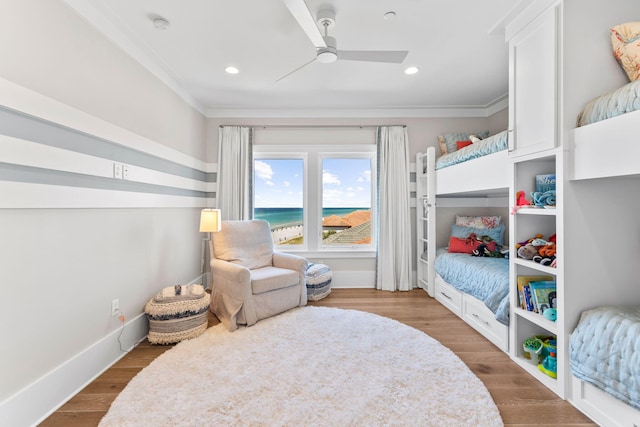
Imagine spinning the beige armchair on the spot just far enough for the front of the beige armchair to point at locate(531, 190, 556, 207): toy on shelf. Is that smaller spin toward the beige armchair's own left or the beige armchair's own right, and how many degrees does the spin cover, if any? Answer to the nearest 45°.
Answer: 0° — it already faces it

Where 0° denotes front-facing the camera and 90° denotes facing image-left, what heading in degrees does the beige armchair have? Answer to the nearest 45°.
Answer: approximately 315°

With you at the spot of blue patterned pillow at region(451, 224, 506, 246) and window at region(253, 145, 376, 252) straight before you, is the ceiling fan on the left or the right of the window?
left

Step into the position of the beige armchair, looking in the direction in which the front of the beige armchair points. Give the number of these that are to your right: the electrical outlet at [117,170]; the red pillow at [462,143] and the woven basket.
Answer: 2

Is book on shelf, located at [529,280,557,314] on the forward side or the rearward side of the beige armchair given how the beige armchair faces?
on the forward side

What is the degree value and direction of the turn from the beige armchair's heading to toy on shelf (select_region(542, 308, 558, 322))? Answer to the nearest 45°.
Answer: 0° — it already faces it

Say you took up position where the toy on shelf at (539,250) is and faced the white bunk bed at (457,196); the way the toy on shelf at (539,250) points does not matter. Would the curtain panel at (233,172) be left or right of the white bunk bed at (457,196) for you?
left

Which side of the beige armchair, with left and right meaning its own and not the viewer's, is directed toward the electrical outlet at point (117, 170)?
right

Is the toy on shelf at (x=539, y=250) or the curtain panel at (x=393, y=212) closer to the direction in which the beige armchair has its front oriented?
the toy on shelf

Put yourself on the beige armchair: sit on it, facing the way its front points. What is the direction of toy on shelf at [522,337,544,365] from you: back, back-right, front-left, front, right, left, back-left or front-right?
front

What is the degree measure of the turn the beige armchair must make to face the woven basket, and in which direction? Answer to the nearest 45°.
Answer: approximately 90° to its right
